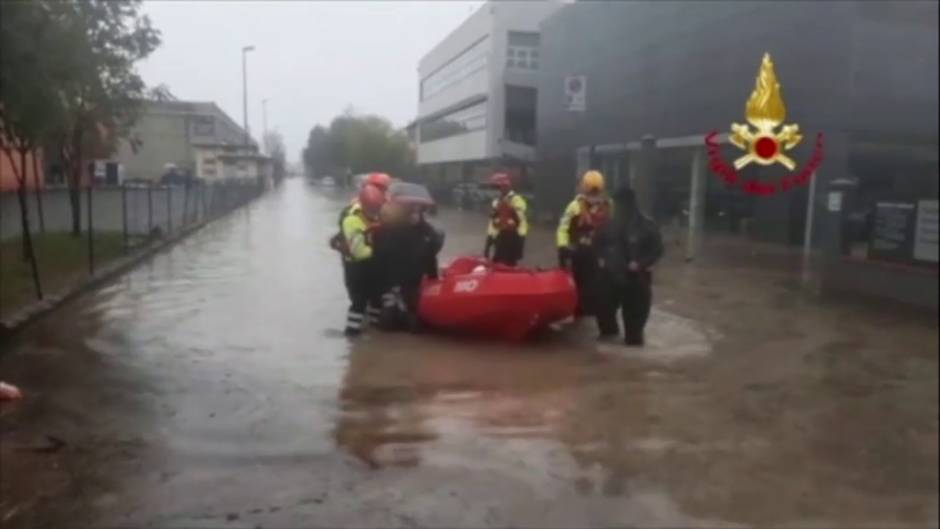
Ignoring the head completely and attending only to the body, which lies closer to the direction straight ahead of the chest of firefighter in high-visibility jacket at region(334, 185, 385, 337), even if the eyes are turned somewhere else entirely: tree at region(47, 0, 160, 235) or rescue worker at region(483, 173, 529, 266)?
the rescue worker

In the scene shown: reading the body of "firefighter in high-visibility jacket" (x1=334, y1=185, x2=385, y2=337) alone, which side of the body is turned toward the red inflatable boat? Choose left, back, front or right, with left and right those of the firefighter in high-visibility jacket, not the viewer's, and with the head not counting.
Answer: front

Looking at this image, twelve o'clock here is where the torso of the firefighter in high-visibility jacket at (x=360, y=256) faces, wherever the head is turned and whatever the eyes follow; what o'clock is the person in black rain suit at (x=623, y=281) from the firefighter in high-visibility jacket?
The person in black rain suit is roughly at 1 o'clock from the firefighter in high-visibility jacket.

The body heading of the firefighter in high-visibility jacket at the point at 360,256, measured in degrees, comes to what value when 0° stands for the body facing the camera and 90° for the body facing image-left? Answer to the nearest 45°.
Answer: approximately 270°
